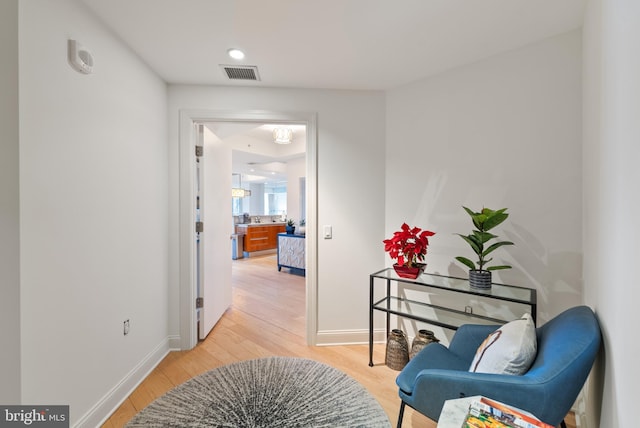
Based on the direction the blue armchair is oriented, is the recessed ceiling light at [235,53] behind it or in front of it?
in front

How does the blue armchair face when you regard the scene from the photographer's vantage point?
facing to the left of the viewer

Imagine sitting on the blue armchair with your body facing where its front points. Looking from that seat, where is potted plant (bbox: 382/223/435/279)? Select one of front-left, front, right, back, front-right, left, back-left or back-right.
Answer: front-right

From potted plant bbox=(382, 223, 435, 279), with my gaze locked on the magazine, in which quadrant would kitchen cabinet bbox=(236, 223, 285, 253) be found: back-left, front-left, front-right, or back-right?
back-right

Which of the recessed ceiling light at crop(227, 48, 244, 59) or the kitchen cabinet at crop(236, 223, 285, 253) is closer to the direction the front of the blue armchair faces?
the recessed ceiling light

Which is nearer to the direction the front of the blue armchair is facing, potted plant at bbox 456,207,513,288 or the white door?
the white door

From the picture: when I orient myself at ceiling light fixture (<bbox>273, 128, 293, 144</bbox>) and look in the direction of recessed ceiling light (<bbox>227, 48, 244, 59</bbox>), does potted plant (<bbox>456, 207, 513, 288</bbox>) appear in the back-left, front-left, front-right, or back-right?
front-left

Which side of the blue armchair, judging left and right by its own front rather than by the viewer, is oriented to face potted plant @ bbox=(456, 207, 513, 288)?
right

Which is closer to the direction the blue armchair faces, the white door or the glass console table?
the white door

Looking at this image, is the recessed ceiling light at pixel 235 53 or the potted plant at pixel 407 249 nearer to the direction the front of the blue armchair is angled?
the recessed ceiling light
